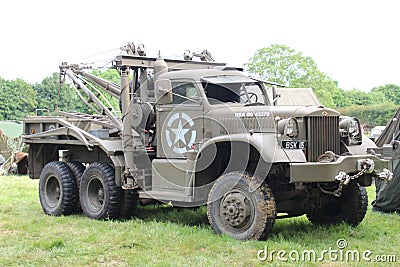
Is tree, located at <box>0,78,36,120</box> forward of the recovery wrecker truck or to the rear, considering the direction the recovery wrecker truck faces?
to the rear

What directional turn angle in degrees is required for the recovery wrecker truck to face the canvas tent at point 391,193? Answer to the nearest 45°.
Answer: approximately 90° to its left

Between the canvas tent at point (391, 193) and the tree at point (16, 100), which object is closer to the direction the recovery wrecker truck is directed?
the canvas tent

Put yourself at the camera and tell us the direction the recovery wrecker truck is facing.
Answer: facing the viewer and to the right of the viewer
